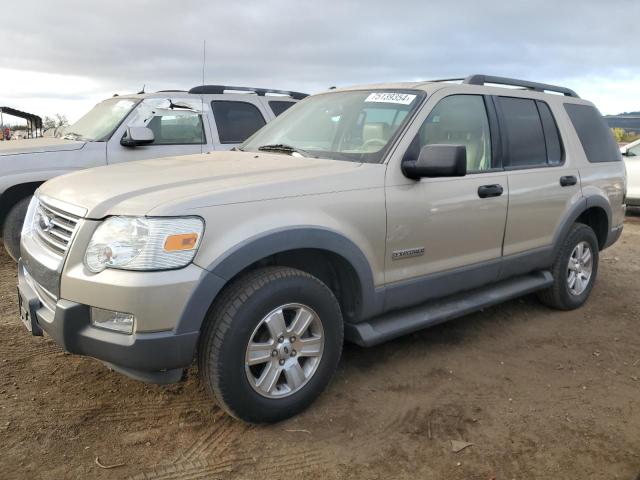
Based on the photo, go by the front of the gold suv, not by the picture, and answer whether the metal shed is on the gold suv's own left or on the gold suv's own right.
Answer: on the gold suv's own right

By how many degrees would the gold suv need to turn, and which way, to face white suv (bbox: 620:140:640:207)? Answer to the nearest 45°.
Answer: approximately 180°

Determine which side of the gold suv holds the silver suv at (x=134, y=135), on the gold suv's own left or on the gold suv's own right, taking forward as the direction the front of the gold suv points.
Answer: on the gold suv's own right

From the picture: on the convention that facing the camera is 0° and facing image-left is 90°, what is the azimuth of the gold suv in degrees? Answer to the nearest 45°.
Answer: approximately 45°
